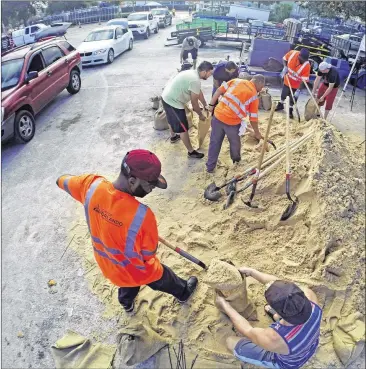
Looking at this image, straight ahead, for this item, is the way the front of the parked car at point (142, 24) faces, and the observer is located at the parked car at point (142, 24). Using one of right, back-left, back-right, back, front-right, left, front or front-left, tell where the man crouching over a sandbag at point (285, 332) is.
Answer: front-left

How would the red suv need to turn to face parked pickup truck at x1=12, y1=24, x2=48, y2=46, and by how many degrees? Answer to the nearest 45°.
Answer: approximately 135° to its right

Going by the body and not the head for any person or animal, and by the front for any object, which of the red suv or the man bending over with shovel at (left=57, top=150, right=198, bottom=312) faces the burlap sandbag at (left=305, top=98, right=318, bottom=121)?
the man bending over with shovel

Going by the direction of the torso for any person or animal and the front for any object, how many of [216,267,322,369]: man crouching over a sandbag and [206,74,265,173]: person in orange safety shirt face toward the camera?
0

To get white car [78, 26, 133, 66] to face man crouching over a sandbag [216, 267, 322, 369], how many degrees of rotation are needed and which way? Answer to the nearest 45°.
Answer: approximately 45° to its left

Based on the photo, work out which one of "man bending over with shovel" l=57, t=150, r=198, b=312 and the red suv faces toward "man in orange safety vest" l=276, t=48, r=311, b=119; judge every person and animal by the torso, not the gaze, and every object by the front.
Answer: the man bending over with shovel

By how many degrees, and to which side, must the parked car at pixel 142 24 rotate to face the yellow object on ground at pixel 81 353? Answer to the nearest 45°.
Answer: approximately 45° to its left

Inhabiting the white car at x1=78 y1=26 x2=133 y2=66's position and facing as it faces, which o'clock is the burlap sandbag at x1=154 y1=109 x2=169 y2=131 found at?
The burlap sandbag is roughly at 10 o'clock from the white car.

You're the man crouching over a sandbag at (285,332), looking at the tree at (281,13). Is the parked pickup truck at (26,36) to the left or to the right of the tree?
left

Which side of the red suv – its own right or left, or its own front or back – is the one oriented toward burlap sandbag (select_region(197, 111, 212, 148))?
left

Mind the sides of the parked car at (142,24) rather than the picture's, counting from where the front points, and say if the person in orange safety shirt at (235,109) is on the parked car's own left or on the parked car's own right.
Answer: on the parked car's own left

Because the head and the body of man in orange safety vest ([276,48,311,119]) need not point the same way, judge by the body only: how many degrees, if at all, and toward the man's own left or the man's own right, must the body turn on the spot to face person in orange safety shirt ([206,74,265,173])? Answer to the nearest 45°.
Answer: approximately 45° to the man's own right

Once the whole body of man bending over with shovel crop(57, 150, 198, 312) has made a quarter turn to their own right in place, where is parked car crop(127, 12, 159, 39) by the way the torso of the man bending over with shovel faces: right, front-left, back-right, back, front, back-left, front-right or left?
back-left

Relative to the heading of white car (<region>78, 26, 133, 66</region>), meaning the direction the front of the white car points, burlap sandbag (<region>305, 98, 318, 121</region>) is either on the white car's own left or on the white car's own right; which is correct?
on the white car's own left
